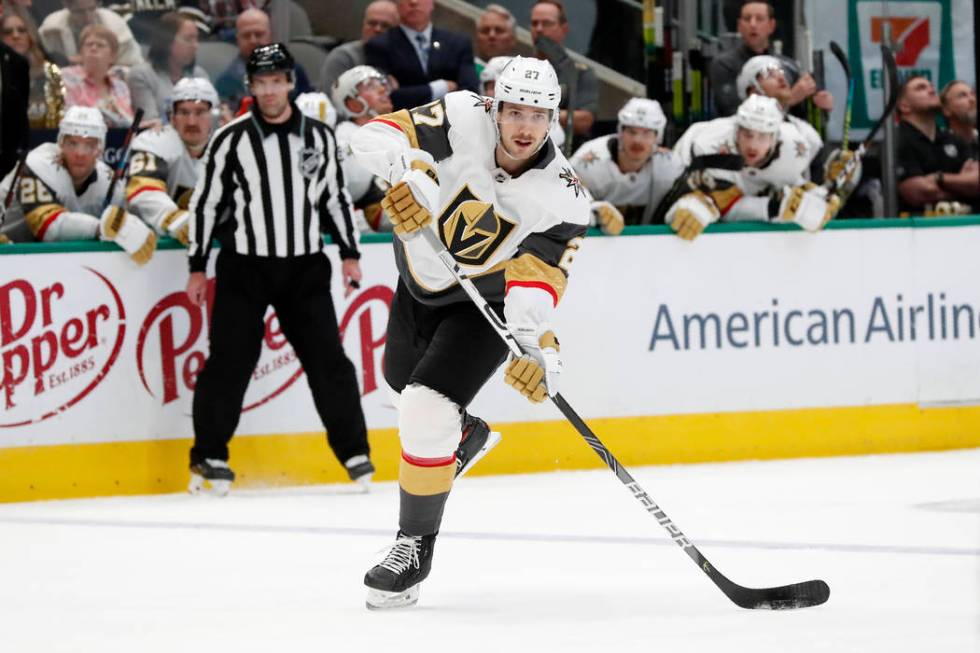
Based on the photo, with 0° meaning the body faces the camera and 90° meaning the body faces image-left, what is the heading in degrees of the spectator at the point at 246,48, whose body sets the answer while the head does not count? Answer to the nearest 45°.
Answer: approximately 0°

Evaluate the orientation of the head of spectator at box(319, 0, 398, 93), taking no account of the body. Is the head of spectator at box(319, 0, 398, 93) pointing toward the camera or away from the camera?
toward the camera

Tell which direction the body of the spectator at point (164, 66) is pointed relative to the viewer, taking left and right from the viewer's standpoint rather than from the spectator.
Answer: facing the viewer and to the right of the viewer

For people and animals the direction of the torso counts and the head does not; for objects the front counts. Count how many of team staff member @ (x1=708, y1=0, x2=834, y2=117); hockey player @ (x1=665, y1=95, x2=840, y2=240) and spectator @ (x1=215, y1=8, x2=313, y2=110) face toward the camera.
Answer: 3

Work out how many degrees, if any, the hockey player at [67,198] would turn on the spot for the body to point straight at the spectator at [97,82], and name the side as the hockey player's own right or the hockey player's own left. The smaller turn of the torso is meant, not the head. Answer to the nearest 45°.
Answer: approximately 135° to the hockey player's own left

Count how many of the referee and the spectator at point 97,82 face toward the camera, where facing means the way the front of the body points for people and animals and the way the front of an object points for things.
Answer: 2

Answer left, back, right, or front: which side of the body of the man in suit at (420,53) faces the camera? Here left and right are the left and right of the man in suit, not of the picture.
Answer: front

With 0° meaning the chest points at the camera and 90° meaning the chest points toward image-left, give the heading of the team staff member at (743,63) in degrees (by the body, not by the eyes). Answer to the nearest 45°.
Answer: approximately 0°

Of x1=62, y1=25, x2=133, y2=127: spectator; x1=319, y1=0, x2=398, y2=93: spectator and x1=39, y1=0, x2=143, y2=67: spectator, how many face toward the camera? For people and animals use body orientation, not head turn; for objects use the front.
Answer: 3

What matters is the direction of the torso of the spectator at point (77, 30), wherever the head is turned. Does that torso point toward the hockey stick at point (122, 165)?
yes

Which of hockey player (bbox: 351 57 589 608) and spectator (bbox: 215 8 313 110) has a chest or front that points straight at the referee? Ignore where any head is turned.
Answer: the spectator

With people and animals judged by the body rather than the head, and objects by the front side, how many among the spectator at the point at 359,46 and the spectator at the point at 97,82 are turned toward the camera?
2

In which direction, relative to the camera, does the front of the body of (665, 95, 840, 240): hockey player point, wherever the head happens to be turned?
toward the camera

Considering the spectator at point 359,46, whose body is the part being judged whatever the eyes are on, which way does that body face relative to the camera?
toward the camera
